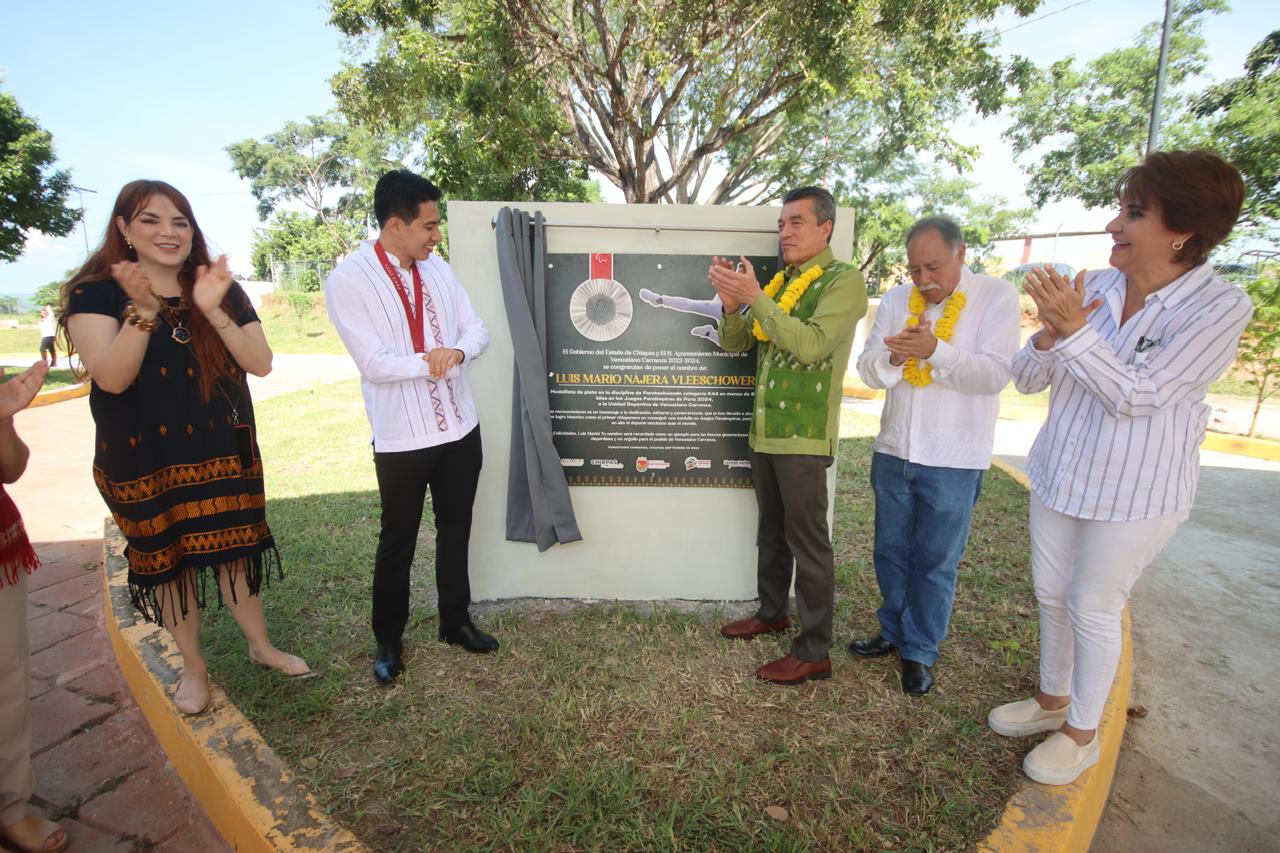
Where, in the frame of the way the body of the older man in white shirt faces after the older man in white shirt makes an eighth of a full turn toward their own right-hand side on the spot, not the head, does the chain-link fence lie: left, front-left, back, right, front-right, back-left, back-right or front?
front-right

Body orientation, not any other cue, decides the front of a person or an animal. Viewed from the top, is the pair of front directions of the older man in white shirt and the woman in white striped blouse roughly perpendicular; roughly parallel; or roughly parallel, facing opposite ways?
roughly parallel

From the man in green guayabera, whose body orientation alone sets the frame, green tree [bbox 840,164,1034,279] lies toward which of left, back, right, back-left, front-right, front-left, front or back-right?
back-right

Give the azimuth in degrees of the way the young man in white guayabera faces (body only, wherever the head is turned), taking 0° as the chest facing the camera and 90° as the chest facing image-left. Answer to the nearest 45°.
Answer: approximately 315°

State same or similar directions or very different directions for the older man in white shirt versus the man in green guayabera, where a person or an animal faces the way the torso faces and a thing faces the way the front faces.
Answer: same or similar directions

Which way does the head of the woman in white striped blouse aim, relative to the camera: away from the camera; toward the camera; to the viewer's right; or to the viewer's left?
to the viewer's left

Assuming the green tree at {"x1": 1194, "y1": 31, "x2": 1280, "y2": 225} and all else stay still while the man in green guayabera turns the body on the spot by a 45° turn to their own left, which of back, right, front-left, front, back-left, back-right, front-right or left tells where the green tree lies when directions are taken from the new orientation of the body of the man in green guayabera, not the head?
back-left

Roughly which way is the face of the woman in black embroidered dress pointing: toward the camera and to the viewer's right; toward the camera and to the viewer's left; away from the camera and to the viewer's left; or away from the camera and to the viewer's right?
toward the camera and to the viewer's right

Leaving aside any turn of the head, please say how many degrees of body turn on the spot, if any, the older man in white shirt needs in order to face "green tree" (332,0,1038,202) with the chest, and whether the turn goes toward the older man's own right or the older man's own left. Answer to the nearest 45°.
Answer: approximately 90° to the older man's own right

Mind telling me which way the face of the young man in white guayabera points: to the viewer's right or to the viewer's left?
to the viewer's right

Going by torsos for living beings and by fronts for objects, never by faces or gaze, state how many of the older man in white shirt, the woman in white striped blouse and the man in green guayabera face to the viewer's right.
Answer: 0

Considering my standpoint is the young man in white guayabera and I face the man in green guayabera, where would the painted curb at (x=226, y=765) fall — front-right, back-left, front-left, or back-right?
back-right

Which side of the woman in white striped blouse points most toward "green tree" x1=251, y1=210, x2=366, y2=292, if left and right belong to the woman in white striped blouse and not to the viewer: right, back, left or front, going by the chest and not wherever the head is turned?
right

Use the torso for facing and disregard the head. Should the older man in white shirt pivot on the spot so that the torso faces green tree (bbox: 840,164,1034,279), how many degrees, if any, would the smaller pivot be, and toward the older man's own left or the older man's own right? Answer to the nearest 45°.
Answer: approximately 135° to the older man's own right

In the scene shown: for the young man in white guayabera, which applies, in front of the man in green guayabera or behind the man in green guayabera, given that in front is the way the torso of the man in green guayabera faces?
in front
